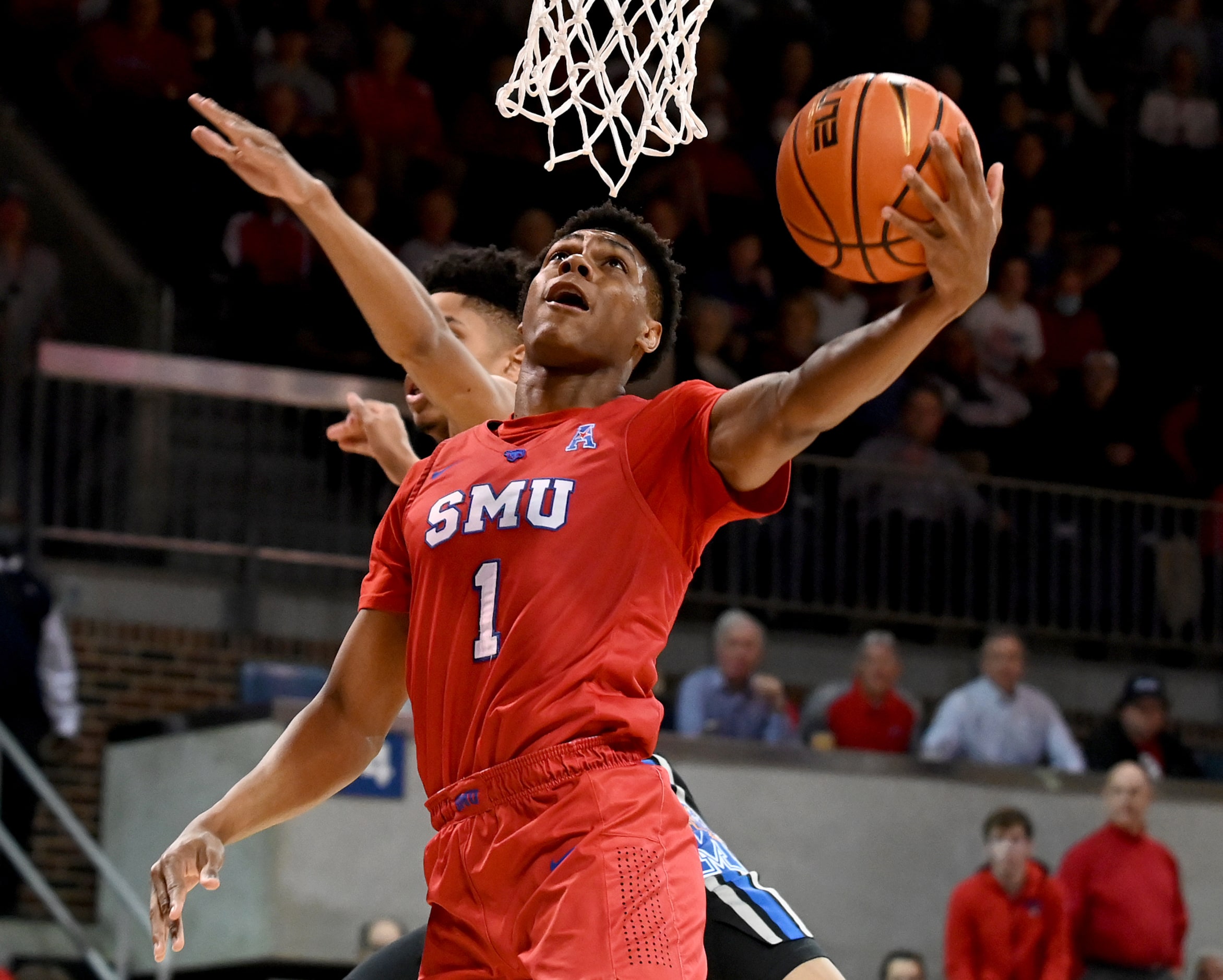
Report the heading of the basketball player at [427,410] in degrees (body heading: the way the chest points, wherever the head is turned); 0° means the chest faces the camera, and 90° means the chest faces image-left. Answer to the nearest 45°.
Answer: approximately 90°

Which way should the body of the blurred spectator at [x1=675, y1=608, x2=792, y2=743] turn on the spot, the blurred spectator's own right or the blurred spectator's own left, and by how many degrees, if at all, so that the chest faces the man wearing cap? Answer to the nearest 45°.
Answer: approximately 90° to the blurred spectator's own left

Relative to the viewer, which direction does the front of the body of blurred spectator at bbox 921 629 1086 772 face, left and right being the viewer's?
facing the viewer

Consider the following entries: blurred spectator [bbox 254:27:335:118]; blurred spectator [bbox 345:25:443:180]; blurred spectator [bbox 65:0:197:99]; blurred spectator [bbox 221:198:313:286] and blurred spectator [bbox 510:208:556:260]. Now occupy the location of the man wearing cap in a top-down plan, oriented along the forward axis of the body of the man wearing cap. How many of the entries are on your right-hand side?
5

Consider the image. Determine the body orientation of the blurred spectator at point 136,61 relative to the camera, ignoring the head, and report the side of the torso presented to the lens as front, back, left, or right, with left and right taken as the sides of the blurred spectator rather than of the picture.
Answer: front

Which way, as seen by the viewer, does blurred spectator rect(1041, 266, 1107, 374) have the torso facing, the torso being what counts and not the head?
toward the camera

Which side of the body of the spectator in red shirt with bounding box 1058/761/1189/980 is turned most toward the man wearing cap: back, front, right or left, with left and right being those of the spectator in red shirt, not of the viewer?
back

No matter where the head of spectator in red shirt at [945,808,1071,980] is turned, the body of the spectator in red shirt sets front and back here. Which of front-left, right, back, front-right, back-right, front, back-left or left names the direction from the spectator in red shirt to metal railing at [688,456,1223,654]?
back

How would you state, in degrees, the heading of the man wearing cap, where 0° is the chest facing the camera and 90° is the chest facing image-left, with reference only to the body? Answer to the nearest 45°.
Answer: approximately 0°
